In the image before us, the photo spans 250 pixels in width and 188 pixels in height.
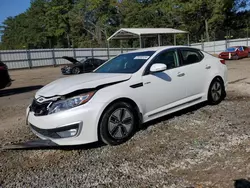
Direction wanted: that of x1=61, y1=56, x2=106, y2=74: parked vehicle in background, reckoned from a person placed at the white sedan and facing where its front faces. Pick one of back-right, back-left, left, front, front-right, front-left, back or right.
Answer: back-right

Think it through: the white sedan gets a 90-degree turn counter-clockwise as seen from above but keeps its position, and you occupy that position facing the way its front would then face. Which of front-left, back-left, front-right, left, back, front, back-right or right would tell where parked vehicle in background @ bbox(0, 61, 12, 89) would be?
back

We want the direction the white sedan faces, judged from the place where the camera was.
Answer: facing the viewer and to the left of the viewer

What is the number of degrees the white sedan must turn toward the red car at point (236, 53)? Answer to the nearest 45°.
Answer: approximately 180°
